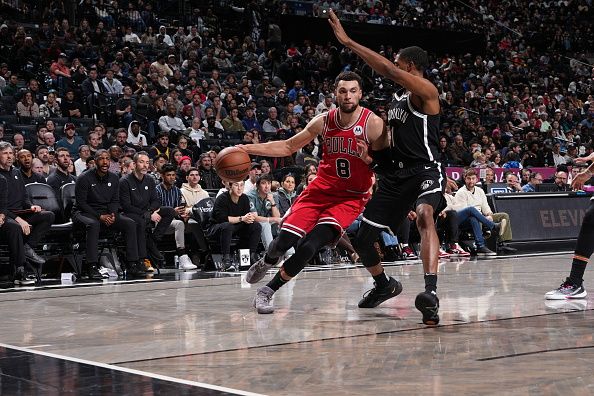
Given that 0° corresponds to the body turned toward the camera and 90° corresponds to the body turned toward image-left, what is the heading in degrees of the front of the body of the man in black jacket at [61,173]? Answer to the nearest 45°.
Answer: approximately 315°

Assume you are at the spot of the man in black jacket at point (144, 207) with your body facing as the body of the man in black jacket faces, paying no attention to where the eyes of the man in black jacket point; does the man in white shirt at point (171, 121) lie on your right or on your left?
on your left

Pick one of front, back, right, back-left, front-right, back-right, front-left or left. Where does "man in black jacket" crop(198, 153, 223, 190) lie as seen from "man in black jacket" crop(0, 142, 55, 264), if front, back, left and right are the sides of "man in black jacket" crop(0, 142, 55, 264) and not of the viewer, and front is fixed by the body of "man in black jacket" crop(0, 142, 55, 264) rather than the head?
left

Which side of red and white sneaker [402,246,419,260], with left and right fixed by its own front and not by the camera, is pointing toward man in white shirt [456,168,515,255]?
left

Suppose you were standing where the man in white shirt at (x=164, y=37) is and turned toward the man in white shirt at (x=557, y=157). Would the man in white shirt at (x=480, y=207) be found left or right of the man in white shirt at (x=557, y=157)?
right

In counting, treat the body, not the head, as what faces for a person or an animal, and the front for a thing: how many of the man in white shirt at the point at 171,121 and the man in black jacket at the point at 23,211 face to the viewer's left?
0

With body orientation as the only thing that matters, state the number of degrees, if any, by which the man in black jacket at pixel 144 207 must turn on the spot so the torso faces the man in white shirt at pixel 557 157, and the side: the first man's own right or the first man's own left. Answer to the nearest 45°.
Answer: approximately 90° to the first man's own left

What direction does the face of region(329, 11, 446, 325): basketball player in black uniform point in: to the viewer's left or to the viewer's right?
to the viewer's left

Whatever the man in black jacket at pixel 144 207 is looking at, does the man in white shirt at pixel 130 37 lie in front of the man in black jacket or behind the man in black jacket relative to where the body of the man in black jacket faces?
behind
